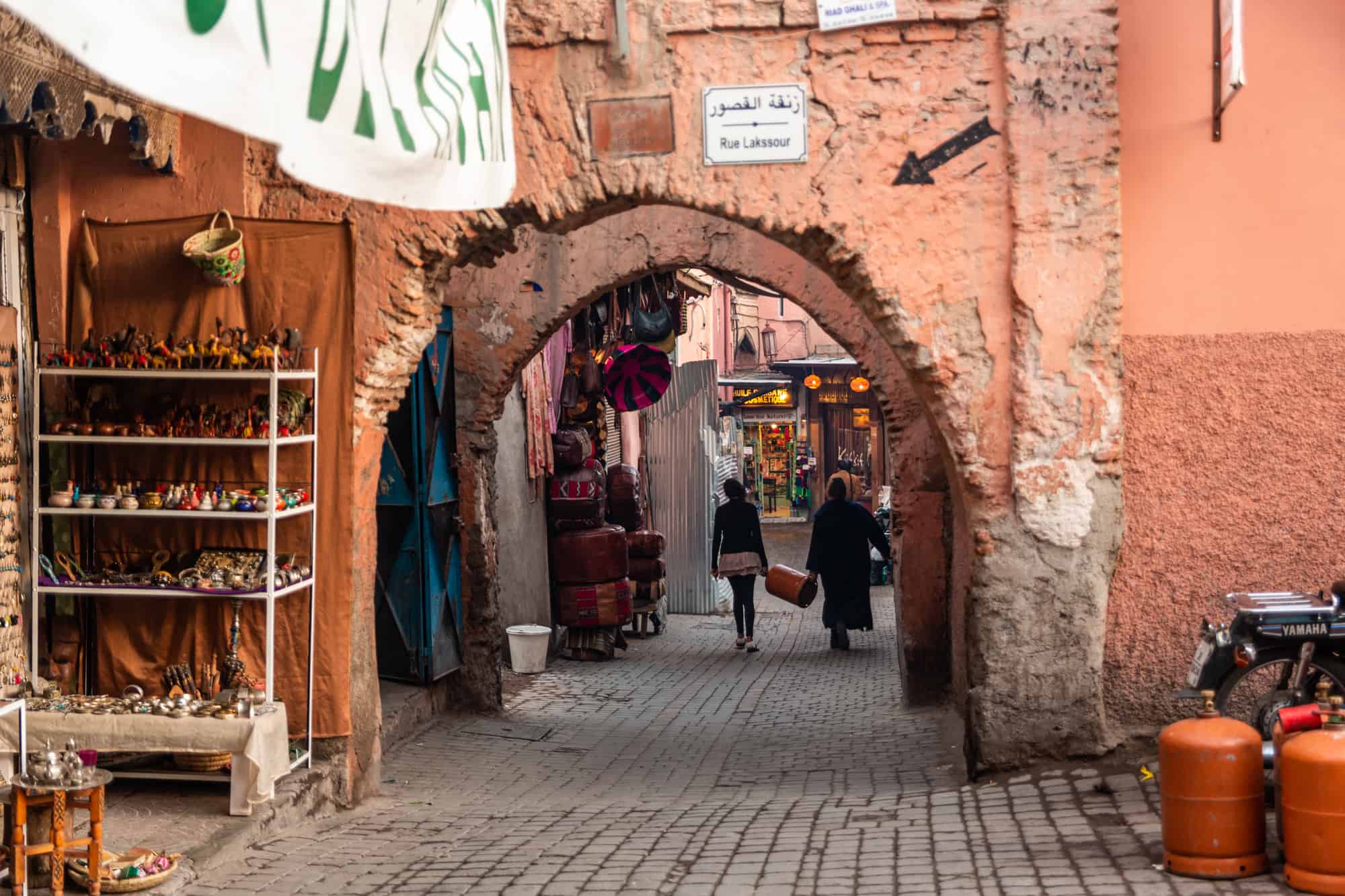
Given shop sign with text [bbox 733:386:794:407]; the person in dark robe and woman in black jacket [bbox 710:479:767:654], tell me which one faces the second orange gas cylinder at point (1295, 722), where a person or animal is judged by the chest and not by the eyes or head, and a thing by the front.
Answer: the shop sign with text

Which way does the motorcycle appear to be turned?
to the viewer's right

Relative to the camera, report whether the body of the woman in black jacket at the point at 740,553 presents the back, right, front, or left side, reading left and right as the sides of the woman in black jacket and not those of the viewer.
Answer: back

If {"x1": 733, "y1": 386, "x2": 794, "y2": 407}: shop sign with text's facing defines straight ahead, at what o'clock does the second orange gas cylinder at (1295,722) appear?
The second orange gas cylinder is roughly at 12 o'clock from the shop sign with text.

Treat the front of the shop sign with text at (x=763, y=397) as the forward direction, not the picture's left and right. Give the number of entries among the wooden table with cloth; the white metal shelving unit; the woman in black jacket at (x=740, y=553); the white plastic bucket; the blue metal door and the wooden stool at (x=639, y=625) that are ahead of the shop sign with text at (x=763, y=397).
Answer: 6

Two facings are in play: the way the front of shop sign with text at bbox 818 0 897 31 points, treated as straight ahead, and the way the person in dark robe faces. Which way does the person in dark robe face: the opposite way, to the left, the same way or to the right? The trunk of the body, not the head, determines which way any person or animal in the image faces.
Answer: the opposite way

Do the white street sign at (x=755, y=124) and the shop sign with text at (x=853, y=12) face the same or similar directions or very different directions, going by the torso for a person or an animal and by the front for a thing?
same or similar directions

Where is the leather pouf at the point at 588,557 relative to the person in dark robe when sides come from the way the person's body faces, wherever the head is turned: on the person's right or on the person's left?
on the person's left

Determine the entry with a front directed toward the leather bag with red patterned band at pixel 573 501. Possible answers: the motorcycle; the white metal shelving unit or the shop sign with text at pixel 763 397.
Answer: the shop sign with text

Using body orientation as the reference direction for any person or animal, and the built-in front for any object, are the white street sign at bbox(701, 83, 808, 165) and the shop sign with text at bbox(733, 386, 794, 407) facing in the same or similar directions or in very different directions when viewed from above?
same or similar directions

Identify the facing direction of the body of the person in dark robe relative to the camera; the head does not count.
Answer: away from the camera

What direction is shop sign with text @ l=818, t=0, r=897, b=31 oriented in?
toward the camera

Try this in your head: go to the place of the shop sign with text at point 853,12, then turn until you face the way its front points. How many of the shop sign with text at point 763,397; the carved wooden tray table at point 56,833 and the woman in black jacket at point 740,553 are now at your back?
2
